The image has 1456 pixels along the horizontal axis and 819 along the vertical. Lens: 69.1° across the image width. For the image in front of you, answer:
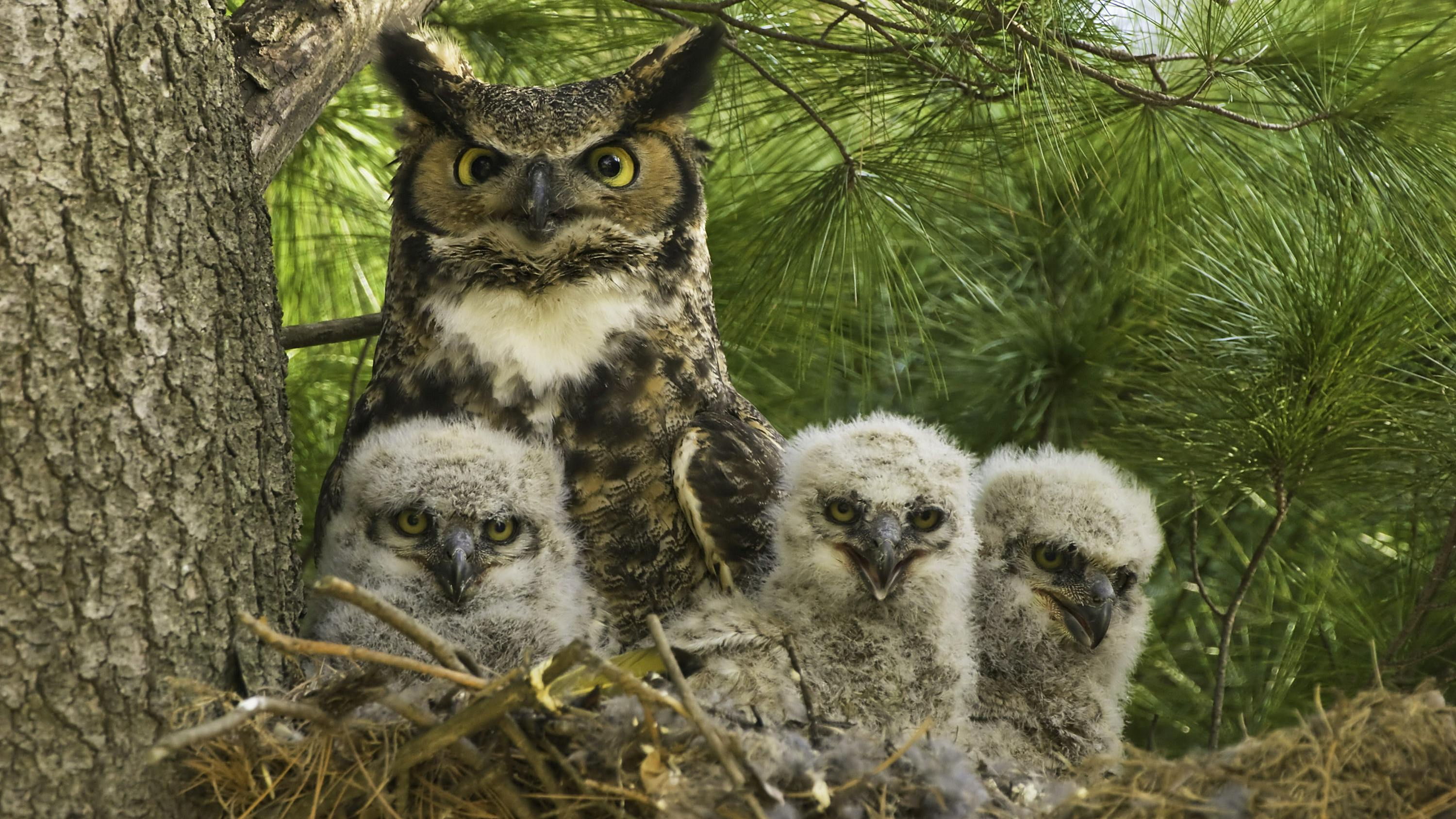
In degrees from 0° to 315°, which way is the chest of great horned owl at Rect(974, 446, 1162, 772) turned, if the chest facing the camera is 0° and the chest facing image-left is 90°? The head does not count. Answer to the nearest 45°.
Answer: approximately 315°

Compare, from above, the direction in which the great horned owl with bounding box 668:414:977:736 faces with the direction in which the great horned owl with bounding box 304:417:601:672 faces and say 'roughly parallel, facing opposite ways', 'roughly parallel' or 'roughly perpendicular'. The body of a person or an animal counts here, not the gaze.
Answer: roughly parallel

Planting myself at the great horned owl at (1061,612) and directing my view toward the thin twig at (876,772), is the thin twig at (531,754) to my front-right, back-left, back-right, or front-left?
front-right

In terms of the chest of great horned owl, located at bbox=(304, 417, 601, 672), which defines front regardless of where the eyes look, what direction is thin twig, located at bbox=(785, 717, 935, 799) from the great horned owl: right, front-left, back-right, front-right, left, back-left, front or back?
front-left

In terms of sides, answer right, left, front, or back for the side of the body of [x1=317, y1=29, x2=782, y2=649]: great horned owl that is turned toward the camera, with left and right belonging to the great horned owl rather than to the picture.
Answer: front

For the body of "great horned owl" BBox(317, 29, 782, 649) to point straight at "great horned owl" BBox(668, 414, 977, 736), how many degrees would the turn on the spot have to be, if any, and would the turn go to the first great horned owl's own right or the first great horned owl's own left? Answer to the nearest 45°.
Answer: approximately 45° to the first great horned owl's own left

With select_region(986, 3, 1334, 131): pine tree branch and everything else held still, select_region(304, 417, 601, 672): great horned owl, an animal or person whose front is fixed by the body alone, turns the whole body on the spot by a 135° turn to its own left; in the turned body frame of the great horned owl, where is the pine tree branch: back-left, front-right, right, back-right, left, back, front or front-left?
front-right

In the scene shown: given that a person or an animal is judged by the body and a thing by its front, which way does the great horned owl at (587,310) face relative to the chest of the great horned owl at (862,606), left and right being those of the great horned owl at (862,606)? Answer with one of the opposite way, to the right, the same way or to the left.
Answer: the same way

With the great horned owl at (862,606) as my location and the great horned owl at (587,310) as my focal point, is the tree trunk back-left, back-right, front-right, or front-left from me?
front-left

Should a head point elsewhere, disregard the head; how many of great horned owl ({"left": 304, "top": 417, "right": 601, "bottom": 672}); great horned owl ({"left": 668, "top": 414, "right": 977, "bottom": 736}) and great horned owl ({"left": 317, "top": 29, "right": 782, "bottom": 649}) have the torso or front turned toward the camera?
3

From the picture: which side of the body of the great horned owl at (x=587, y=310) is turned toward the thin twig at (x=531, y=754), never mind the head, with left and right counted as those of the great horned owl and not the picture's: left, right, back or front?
front

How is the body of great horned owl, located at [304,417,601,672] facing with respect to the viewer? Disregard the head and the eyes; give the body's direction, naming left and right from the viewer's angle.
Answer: facing the viewer

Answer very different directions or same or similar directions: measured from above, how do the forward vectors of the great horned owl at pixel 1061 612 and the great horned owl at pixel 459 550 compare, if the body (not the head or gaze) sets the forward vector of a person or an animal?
same or similar directions
